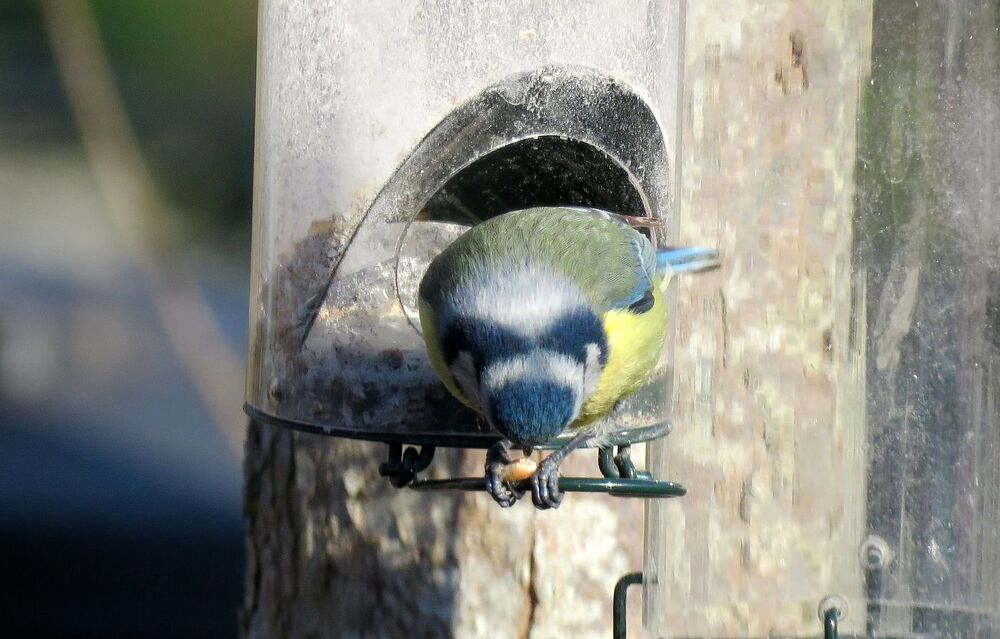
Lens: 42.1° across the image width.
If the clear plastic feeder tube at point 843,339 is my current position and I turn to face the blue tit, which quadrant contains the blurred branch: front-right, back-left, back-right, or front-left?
front-right

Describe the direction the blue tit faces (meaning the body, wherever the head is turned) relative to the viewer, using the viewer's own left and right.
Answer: facing the viewer and to the left of the viewer

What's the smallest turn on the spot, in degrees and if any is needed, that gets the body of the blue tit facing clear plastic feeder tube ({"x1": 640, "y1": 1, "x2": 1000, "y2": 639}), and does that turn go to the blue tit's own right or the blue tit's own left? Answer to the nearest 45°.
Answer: approximately 135° to the blue tit's own left

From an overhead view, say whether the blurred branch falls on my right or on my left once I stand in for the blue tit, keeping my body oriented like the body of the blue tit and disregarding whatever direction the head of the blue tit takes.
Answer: on my right
